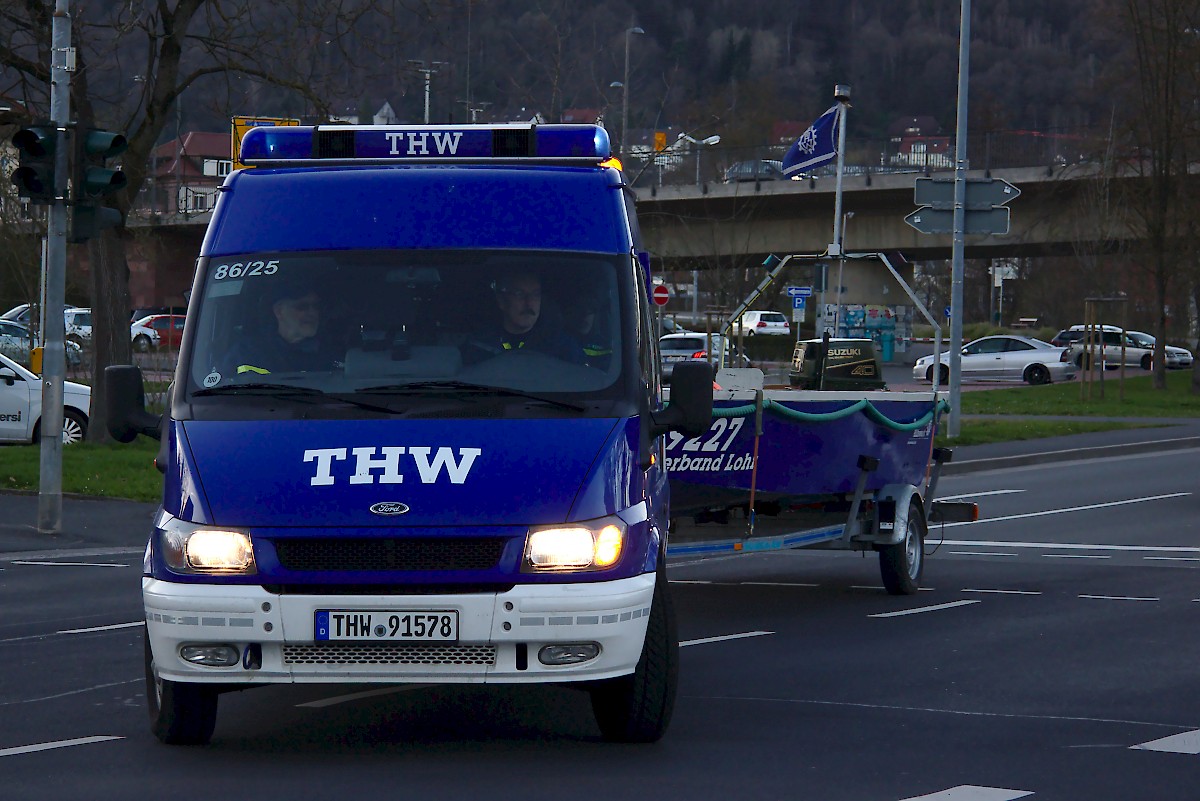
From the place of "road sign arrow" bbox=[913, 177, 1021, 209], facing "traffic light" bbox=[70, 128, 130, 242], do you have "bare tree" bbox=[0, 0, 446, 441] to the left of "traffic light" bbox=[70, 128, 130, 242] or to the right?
right

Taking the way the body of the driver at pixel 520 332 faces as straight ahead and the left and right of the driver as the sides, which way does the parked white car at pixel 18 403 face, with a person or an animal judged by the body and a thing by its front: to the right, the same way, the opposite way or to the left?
to the left

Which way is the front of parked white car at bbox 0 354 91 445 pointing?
to the viewer's right

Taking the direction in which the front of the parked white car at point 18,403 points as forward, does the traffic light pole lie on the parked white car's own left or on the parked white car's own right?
on the parked white car's own right

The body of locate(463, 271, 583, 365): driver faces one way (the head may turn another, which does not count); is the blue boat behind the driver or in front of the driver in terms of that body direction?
behind

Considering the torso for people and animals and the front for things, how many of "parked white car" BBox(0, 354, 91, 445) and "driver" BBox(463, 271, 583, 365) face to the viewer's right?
1

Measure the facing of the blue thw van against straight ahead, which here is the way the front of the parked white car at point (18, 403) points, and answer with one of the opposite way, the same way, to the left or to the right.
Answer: to the right

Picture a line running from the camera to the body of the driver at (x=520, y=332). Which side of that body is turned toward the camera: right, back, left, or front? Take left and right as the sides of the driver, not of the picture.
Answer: front

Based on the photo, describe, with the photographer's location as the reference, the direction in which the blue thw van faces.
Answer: facing the viewer
